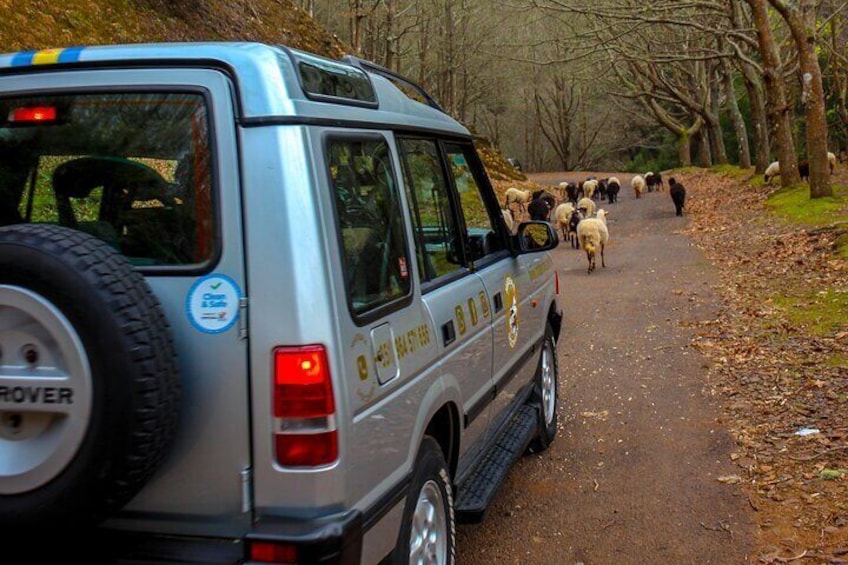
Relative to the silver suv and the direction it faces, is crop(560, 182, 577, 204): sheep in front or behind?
in front

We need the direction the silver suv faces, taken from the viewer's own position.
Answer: facing away from the viewer and to the right of the viewer

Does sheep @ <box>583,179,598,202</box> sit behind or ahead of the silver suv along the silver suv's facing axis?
ahead
